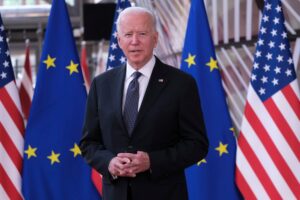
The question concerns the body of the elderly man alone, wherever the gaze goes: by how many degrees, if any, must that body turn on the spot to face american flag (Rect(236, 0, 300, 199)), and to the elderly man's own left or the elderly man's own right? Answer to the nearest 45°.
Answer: approximately 180°

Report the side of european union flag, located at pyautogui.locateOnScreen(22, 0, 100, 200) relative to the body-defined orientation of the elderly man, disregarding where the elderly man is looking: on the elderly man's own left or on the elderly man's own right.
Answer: on the elderly man's own right

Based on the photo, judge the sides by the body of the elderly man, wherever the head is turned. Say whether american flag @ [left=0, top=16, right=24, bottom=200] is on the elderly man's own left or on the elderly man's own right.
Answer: on the elderly man's own right

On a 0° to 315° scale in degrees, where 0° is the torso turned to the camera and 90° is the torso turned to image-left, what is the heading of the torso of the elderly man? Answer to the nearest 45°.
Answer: approximately 45°
